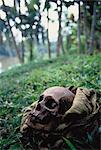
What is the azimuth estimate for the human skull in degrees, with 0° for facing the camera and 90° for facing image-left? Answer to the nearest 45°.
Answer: approximately 45°
